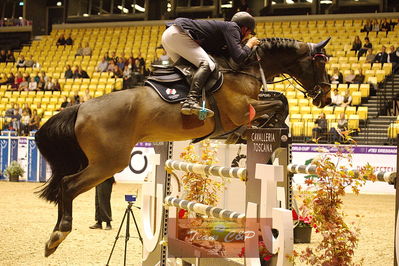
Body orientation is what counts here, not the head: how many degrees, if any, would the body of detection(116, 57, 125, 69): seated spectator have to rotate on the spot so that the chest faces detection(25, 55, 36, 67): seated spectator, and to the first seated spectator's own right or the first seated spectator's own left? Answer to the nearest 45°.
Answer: approximately 135° to the first seated spectator's own right

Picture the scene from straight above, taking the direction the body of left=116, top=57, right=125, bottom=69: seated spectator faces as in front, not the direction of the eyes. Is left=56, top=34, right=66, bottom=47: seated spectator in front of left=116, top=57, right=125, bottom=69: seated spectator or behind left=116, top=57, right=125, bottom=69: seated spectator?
behind

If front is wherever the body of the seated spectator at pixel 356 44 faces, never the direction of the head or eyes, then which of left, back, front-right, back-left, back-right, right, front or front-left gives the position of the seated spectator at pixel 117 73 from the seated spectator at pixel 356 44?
front-right

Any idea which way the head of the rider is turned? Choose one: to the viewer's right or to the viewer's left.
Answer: to the viewer's right

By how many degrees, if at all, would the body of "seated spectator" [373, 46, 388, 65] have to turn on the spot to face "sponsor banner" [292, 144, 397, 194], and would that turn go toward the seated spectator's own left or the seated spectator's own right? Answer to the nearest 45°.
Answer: approximately 45° to the seated spectator's own left

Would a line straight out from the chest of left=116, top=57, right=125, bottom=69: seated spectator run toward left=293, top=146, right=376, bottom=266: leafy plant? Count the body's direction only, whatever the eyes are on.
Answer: yes

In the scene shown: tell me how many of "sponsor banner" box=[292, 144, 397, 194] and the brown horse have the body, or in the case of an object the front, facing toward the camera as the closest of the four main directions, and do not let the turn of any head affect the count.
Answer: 1

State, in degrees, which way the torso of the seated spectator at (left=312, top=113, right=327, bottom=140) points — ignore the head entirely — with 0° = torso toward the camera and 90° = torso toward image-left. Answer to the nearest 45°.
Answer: approximately 45°

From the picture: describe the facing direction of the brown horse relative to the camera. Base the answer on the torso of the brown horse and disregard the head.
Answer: to the viewer's right

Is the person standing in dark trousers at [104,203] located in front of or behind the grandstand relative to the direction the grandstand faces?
in front
